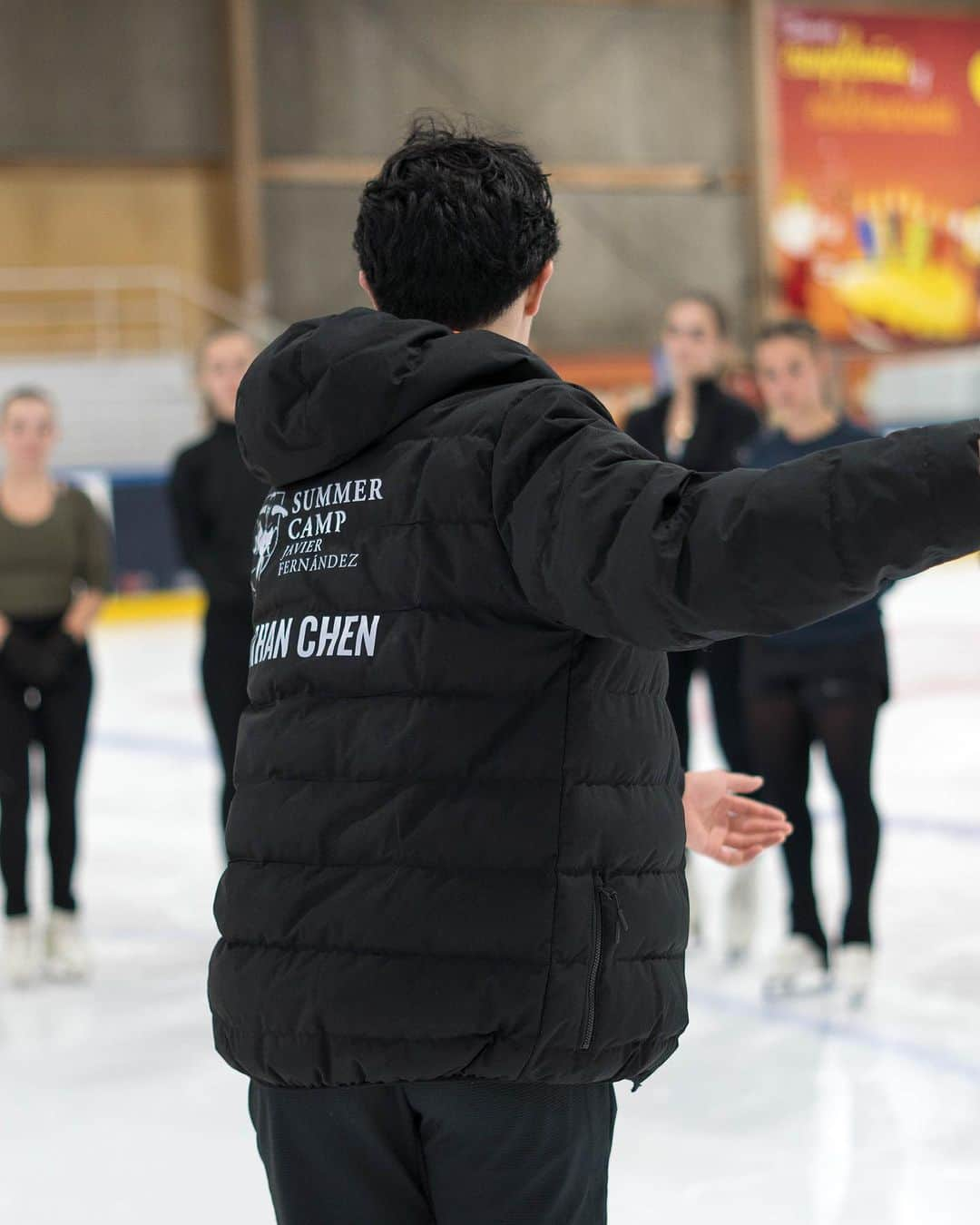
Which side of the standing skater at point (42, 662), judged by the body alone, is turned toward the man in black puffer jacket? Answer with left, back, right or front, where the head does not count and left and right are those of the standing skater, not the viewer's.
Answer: front

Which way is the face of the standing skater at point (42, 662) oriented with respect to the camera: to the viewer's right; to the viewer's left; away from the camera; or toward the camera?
toward the camera

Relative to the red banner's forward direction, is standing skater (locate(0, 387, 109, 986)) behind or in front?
in front

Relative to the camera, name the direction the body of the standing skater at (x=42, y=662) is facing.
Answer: toward the camera

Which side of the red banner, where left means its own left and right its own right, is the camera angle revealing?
front

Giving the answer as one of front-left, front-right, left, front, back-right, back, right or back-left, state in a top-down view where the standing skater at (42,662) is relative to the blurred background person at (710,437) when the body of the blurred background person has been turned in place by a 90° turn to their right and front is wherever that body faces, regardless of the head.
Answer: front-left

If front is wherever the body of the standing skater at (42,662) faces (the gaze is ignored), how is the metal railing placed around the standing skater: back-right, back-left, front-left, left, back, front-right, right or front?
back

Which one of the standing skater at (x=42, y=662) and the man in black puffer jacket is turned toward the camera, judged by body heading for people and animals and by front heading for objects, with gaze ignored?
the standing skater

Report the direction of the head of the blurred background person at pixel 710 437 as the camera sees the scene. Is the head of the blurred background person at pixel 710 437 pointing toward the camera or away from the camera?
toward the camera

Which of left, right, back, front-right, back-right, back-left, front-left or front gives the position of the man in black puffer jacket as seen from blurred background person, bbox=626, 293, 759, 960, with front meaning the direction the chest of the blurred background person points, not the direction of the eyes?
front-left

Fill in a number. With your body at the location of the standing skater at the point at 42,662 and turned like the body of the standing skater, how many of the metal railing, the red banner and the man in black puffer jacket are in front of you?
1

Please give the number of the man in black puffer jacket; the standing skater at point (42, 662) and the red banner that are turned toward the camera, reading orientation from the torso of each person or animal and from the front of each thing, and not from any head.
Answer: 2

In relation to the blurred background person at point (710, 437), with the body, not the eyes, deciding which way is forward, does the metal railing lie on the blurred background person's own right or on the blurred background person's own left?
on the blurred background person's own right

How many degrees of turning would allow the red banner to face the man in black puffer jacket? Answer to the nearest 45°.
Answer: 0° — it already faces them

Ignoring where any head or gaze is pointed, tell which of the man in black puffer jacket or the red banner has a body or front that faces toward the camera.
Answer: the red banner

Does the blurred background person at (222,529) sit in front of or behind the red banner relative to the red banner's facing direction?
in front

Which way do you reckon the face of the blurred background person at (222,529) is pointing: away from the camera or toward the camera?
toward the camera
